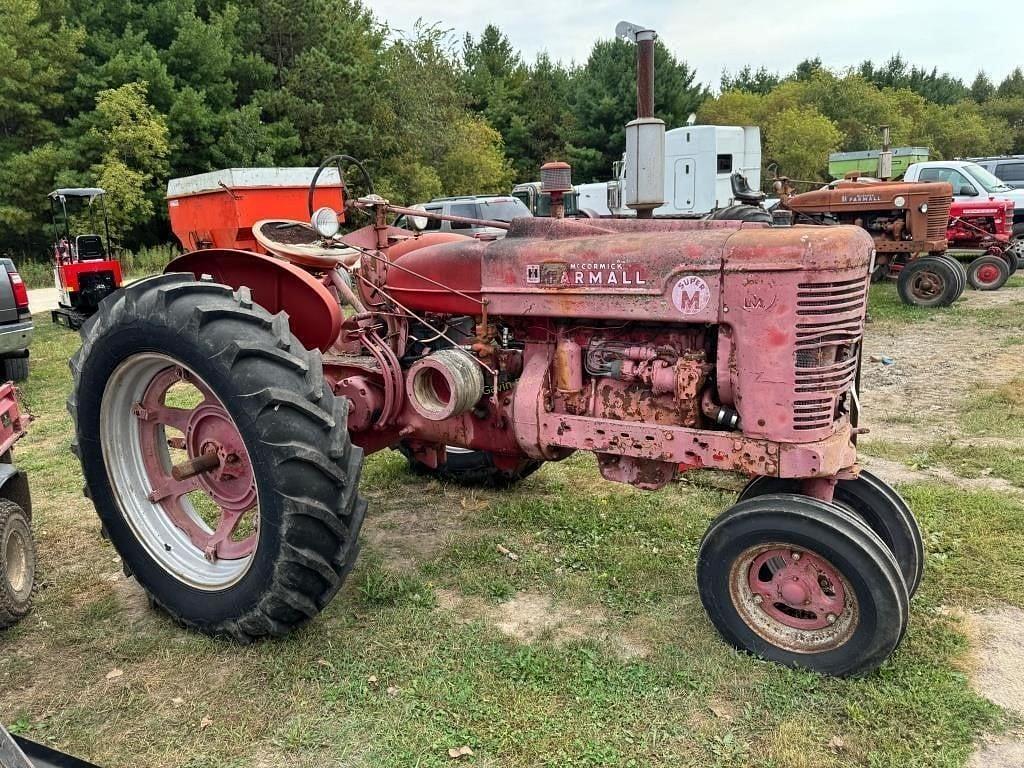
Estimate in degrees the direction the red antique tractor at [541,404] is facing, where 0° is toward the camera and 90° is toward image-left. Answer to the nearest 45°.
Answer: approximately 315°

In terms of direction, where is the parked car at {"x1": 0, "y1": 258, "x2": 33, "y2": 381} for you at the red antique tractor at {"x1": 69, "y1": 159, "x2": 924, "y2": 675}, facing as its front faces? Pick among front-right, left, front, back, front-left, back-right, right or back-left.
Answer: back

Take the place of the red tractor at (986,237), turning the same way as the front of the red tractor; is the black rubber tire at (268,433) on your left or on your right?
on your right

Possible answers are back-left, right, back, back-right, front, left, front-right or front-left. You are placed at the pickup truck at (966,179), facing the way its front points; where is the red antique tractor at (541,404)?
front-right

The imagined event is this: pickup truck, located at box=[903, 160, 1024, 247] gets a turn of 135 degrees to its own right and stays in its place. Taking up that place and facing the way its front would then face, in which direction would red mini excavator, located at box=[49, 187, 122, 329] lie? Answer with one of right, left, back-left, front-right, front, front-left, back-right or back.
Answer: front-left

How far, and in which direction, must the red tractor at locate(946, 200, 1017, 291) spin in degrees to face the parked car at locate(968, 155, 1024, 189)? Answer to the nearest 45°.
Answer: approximately 135° to its left

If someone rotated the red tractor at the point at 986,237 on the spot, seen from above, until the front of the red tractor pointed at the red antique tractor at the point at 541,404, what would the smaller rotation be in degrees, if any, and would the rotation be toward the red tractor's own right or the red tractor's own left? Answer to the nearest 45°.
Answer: approximately 45° to the red tractor's own right

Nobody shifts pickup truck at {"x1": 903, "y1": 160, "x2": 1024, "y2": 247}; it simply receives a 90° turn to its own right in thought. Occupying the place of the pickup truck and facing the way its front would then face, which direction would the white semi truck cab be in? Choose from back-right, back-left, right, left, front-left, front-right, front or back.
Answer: right

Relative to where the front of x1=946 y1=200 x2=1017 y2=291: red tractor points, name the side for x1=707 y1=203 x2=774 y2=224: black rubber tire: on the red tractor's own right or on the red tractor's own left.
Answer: on the red tractor's own right

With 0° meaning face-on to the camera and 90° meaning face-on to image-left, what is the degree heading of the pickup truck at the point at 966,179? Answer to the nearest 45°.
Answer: approximately 315°
